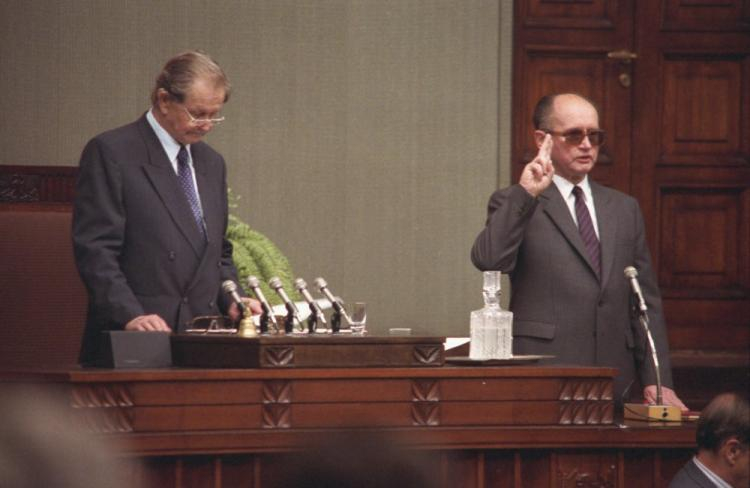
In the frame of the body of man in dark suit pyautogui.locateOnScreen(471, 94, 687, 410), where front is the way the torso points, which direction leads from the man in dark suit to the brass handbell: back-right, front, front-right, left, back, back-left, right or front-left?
right

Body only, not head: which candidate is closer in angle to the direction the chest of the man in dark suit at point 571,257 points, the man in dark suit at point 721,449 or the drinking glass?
the man in dark suit

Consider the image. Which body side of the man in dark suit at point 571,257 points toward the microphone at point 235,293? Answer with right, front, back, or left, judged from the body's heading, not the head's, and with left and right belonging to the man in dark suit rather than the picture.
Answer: right

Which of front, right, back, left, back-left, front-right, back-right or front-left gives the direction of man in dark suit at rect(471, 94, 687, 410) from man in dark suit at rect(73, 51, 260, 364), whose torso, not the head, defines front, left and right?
front-left

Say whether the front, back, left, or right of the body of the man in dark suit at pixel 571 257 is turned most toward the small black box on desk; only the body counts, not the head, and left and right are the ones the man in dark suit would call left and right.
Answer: right
